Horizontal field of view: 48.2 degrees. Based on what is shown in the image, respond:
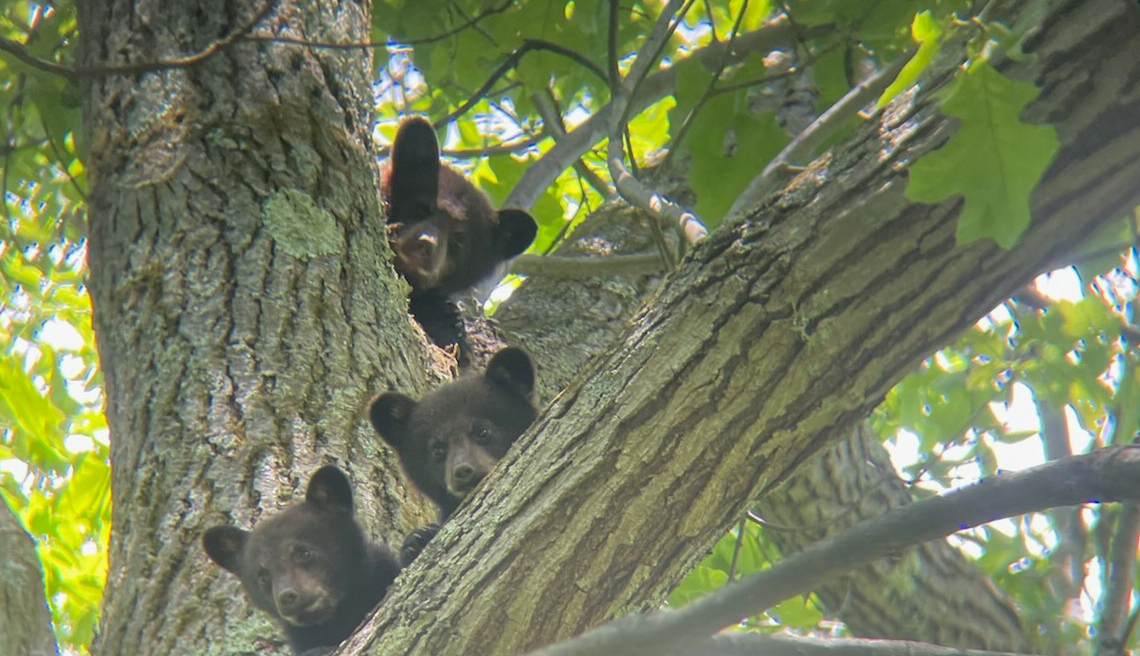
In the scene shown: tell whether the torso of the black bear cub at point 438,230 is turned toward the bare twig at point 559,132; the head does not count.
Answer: no

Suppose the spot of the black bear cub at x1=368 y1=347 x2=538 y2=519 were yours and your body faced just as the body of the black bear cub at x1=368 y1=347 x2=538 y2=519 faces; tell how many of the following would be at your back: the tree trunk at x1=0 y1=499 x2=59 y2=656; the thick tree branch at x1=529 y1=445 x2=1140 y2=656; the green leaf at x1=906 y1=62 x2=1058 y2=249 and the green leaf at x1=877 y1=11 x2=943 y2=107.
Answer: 0

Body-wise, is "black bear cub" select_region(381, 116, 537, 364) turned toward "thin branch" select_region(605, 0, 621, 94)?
no

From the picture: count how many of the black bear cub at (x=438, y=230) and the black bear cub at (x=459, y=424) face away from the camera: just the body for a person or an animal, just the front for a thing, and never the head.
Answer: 0

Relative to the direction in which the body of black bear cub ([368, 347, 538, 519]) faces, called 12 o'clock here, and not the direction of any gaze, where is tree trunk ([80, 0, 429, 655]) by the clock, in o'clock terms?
The tree trunk is roughly at 2 o'clock from the black bear cub.

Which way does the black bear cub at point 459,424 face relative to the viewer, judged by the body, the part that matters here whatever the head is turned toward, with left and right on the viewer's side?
facing the viewer
